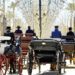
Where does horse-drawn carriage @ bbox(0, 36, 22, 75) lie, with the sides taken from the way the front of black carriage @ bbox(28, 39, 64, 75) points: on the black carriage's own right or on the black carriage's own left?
on the black carriage's own left

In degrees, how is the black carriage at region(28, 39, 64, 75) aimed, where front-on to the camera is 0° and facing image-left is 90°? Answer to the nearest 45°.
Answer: approximately 180°
